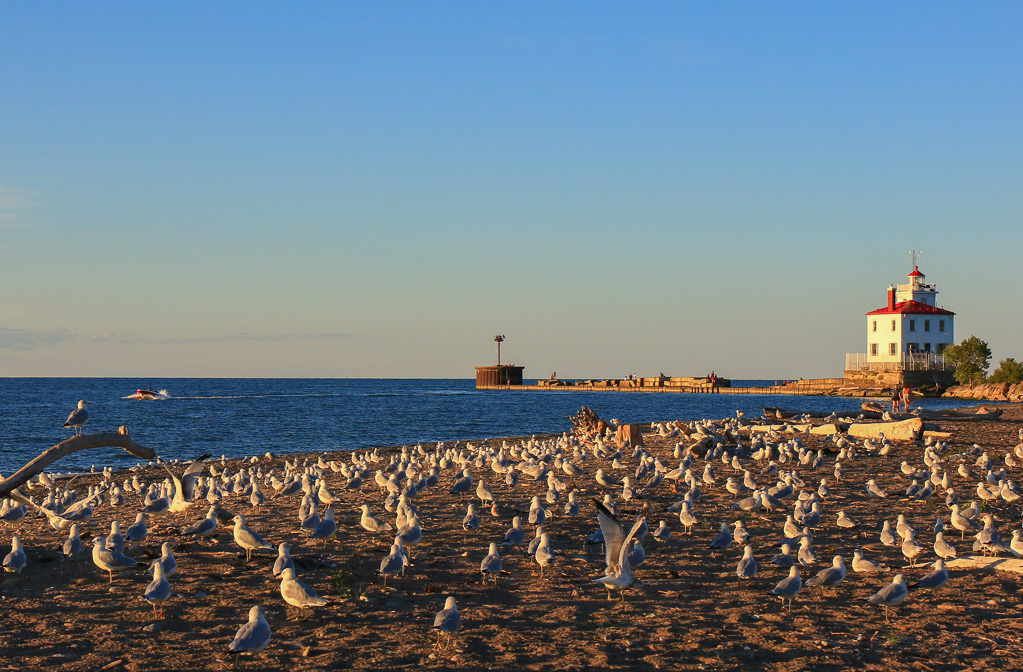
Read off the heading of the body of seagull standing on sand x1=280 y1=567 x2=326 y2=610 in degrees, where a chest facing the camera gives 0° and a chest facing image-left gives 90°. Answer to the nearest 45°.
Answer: approximately 90°

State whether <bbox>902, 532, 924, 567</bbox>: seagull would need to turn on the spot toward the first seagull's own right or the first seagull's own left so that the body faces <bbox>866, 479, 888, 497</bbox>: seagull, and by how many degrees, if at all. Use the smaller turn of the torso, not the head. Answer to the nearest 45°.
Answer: approximately 135° to the first seagull's own right

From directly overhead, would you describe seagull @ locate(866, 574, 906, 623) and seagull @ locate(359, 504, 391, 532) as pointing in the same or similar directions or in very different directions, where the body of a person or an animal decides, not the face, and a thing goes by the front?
very different directions

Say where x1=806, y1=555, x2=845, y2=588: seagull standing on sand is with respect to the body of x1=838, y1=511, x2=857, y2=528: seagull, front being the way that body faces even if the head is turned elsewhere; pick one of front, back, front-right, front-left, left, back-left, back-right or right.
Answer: left
